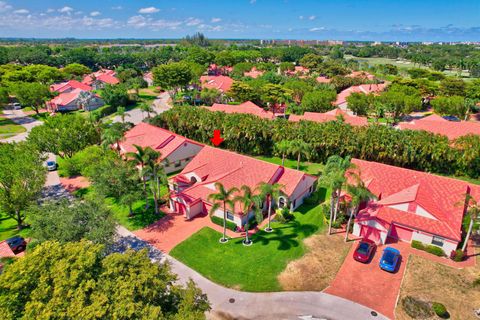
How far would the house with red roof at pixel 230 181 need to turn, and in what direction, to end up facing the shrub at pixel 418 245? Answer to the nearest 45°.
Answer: approximately 90° to its left

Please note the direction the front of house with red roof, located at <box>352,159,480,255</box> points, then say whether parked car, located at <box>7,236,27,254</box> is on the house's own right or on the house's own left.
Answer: on the house's own right

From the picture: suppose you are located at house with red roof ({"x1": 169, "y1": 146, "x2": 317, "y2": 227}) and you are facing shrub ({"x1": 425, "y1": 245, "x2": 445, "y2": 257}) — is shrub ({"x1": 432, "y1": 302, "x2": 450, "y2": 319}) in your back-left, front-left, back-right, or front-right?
front-right

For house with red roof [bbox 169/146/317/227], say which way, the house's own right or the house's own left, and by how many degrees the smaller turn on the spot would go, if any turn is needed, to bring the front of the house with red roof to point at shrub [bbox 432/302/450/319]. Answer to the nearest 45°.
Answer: approximately 90° to the house's own left

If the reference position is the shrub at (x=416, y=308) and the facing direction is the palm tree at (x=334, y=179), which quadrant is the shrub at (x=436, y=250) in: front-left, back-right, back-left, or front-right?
front-right

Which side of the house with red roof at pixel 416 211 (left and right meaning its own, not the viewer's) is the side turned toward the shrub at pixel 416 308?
front

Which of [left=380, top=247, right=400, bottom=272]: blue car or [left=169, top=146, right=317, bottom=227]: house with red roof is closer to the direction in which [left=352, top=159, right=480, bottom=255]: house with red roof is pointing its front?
the blue car

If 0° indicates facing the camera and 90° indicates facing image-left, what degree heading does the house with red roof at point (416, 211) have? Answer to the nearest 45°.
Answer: approximately 0°

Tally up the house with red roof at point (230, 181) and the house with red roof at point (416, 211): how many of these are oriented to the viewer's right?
0

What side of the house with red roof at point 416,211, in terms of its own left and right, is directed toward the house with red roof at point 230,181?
right

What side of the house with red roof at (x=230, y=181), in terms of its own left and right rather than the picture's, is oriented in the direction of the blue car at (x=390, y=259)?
left

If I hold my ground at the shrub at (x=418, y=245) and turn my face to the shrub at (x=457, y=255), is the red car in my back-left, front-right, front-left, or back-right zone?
back-right

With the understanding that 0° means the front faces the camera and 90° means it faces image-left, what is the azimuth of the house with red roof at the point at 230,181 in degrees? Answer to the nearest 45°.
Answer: approximately 45°
